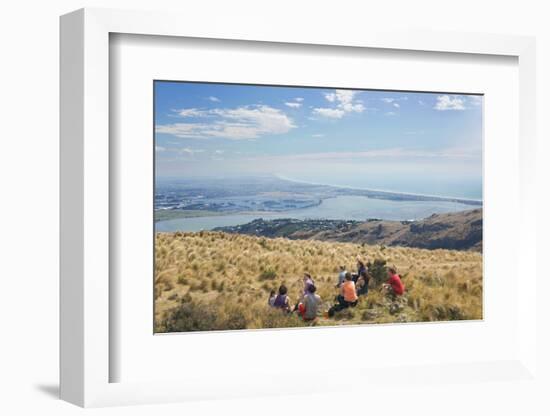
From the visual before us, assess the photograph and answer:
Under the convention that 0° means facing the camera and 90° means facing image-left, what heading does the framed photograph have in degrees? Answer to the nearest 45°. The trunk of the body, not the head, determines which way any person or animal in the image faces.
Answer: approximately 315°
